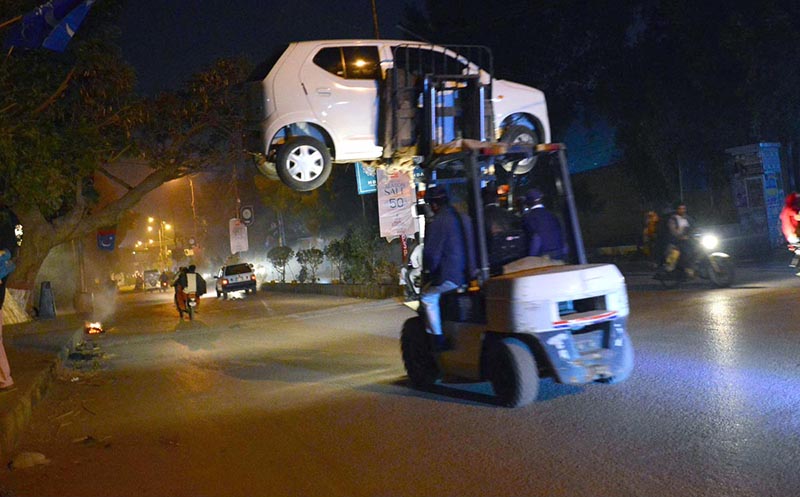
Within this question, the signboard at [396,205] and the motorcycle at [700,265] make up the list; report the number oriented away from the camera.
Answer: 0

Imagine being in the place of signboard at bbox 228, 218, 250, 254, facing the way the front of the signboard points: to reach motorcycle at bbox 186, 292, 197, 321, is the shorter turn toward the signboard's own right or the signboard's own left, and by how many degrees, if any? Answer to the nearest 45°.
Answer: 0° — it already faces it

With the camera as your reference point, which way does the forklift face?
facing away from the viewer and to the left of the viewer

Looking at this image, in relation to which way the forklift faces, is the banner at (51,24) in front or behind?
in front

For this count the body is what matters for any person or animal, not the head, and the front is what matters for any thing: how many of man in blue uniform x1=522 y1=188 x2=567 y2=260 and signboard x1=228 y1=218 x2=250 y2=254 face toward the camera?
1

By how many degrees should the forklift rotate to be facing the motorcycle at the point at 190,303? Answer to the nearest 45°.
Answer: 0° — it already faces it

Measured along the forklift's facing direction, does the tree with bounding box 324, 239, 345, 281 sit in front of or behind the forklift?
in front

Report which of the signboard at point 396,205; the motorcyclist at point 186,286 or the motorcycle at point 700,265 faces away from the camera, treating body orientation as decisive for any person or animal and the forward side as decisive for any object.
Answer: the motorcyclist

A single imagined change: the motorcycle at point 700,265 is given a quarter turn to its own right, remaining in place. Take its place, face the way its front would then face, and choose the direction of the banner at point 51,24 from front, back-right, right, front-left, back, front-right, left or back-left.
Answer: front

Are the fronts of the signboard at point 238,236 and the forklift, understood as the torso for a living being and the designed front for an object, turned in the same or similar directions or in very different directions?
very different directions

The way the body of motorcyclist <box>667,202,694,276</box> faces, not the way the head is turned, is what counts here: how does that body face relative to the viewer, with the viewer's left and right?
facing the viewer and to the right of the viewer

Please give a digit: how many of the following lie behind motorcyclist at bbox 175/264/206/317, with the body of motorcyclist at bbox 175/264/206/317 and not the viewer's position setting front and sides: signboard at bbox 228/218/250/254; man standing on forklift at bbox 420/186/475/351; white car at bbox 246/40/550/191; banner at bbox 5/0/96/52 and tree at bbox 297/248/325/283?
3

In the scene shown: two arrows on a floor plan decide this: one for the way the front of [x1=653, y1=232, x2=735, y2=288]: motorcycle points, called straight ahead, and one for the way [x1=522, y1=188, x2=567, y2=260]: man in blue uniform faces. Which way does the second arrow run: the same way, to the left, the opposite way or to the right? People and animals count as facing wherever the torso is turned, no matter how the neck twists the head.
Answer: the opposite way

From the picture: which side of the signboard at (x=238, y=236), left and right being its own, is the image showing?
front

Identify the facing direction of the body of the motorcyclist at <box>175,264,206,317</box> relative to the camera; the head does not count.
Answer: away from the camera

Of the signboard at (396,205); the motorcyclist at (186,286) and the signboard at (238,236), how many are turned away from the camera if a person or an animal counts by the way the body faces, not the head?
1
